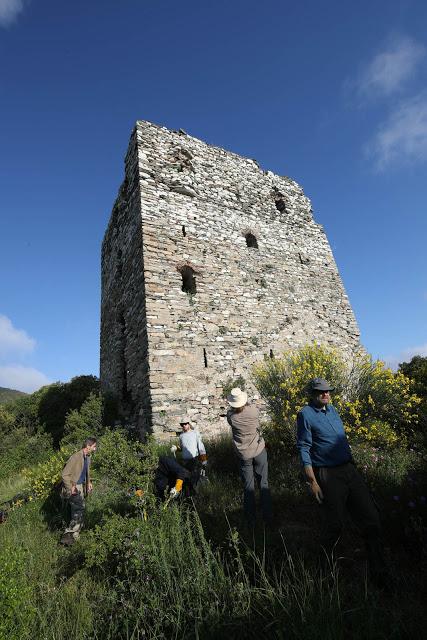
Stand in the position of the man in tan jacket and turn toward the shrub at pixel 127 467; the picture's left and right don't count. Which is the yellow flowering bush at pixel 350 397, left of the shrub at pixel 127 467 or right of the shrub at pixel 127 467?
right

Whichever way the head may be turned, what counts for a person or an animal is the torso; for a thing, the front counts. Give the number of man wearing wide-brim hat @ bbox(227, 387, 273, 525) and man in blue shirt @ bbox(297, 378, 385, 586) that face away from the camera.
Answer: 1

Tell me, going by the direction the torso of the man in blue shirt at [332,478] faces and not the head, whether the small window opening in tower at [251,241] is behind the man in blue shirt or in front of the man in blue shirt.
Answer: behind

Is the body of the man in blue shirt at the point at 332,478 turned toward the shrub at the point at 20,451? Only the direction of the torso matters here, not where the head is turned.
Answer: no

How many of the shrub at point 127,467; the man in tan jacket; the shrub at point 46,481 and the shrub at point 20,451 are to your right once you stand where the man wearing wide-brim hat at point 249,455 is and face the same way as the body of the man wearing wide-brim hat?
0

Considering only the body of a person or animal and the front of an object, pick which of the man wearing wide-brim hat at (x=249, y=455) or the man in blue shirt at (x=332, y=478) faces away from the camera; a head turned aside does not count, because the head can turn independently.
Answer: the man wearing wide-brim hat

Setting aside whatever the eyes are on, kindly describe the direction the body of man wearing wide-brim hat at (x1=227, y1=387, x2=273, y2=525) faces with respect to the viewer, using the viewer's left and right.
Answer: facing away from the viewer
